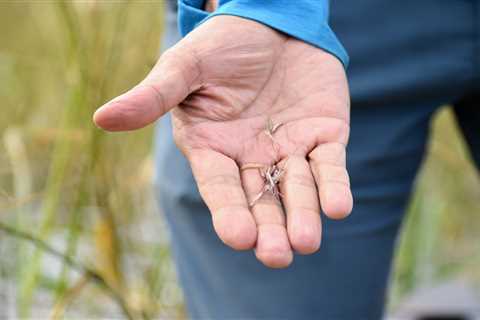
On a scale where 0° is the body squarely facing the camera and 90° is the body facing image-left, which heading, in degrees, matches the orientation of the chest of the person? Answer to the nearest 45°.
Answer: approximately 0°
